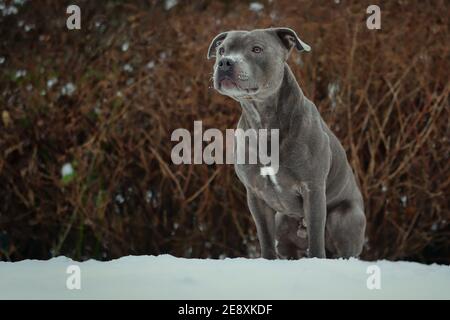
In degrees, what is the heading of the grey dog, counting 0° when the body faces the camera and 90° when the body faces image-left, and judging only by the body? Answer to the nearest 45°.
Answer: approximately 45°
